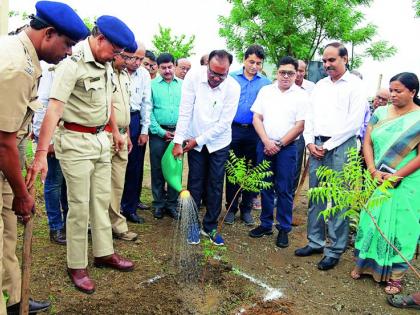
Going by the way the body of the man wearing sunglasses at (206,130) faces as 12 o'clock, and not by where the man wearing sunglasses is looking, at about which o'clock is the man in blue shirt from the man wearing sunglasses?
The man in blue shirt is roughly at 7 o'clock from the man wearing sunglasses.

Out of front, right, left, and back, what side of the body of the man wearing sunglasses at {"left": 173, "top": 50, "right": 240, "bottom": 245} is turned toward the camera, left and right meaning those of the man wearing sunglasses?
front

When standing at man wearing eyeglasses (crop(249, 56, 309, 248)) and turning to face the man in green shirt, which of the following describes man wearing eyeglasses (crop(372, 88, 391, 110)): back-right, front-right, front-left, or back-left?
back-right

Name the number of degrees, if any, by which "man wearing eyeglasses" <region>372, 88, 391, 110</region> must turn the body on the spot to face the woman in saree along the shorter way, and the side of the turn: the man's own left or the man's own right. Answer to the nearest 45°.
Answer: approximately 45° to the man's own left

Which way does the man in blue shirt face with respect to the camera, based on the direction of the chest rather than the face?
toward the camera

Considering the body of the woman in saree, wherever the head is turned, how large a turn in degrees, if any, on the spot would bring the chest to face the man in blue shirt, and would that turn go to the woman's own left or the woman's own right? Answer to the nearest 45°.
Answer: approximately 90° to the woman's own right

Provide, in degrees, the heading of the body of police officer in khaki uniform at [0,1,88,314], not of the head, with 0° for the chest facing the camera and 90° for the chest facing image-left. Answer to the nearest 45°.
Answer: approximately 270°

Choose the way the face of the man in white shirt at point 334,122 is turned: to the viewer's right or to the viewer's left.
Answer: to the viewer's left

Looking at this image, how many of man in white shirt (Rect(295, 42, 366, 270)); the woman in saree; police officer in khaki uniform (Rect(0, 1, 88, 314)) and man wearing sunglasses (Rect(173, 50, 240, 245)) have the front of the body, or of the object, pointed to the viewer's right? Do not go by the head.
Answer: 1

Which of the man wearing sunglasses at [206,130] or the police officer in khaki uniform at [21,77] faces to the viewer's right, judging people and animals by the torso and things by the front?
the police officer in khaki uniform

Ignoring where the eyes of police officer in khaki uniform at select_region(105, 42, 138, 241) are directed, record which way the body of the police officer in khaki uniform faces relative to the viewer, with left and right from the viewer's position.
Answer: facing the viewer and to the right of the viewer

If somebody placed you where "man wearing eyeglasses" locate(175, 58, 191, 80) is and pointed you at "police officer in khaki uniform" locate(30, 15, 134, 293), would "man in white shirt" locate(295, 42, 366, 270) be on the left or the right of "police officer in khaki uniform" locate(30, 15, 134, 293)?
left

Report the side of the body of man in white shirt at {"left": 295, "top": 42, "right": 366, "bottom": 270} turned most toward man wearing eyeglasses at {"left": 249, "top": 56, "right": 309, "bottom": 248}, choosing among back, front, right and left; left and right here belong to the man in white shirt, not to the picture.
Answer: right
